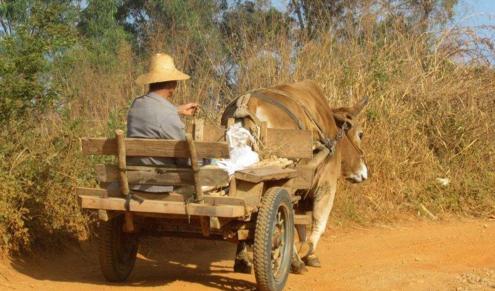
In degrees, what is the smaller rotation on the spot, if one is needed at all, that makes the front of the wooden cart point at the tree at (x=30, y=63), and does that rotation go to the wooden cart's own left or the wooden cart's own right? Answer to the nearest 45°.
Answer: approximately 90° to the wooden cart's own left

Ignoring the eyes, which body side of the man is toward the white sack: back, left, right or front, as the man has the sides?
front

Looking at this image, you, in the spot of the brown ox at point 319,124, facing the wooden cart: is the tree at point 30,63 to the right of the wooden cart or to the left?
right

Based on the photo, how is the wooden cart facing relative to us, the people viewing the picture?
facing away from the viewer and to the right of the viewer

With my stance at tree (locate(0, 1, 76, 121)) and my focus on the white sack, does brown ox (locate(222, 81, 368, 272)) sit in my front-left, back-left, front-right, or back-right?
front-left

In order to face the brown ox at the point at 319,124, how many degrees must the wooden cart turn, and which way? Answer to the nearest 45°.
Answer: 0° — it already faces it

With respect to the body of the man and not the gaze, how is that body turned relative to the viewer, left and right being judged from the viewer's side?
facing away from the viewer and to the right of the viewer

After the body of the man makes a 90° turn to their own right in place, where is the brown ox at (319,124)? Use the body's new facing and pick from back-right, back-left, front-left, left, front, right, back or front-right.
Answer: left
